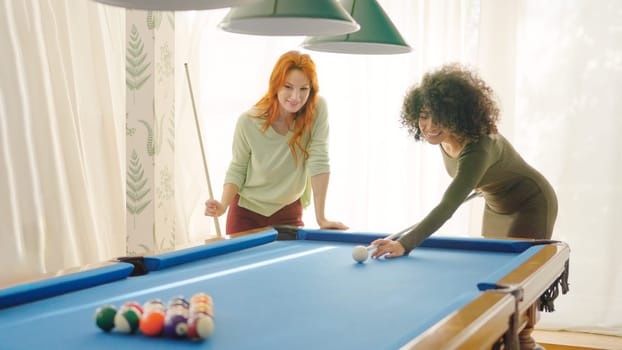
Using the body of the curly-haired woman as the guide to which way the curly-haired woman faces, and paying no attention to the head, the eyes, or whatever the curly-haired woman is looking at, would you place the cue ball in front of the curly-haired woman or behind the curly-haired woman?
in front

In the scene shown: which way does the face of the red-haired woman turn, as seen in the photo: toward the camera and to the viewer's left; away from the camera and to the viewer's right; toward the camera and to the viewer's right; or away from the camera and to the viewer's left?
toward the camera and to the viewer's right

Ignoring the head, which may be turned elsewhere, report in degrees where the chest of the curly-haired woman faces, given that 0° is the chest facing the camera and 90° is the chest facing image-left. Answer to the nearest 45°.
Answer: approximately 45°

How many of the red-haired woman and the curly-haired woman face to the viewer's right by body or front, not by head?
0

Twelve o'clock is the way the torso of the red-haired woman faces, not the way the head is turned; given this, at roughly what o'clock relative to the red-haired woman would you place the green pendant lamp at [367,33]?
The green pendant lamp is roughly at 11 o'clock from the red-haired woman.
